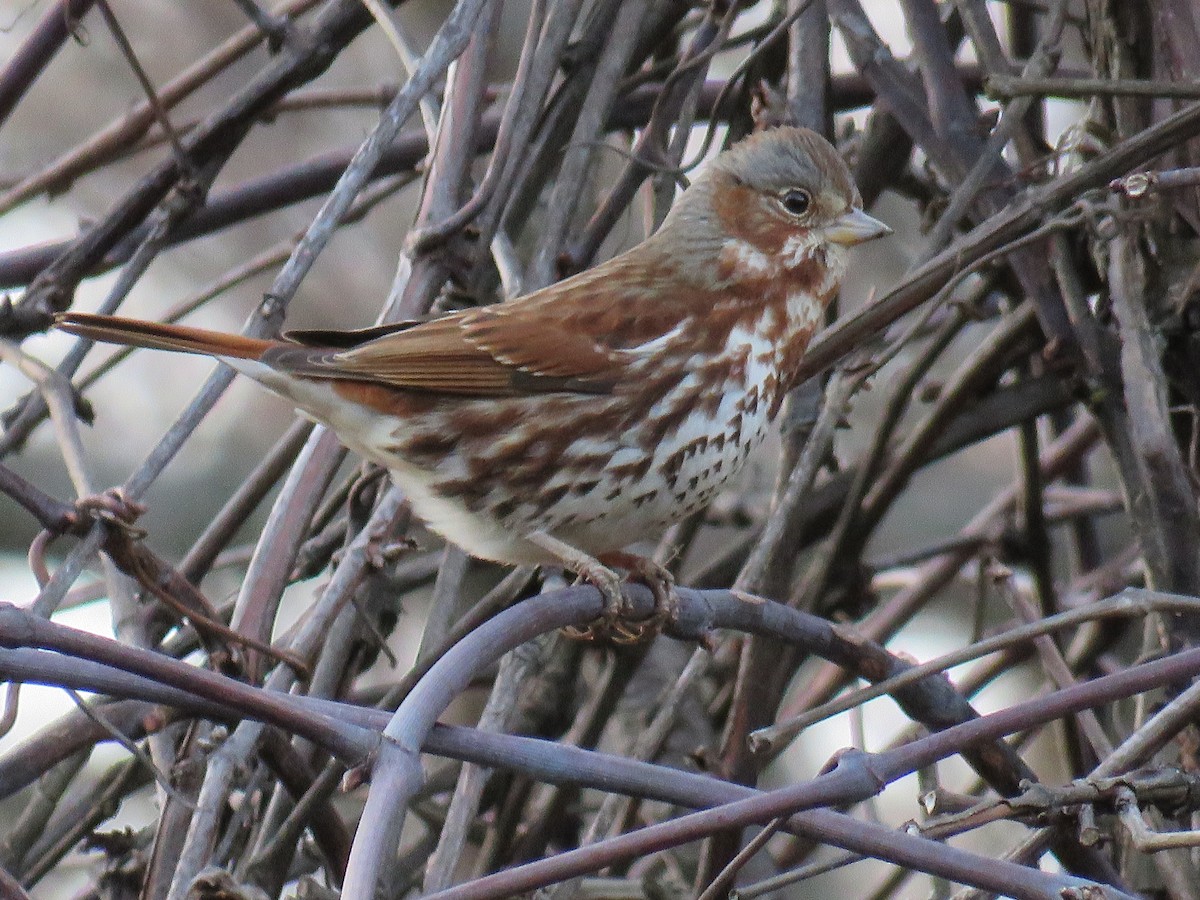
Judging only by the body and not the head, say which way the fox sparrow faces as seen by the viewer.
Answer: to the viewer's right
